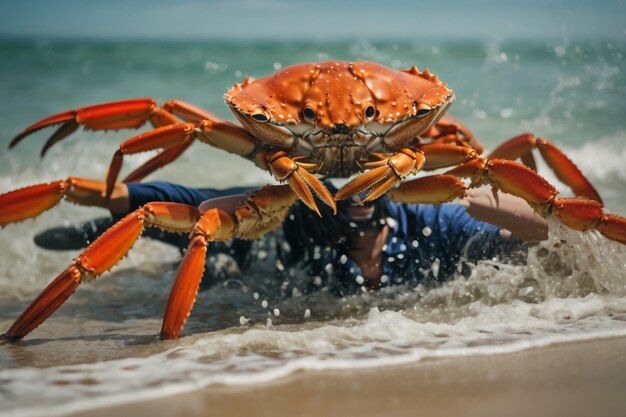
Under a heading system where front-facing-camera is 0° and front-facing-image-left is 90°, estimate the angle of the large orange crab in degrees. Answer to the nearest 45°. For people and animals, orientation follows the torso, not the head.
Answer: approximately 0°
